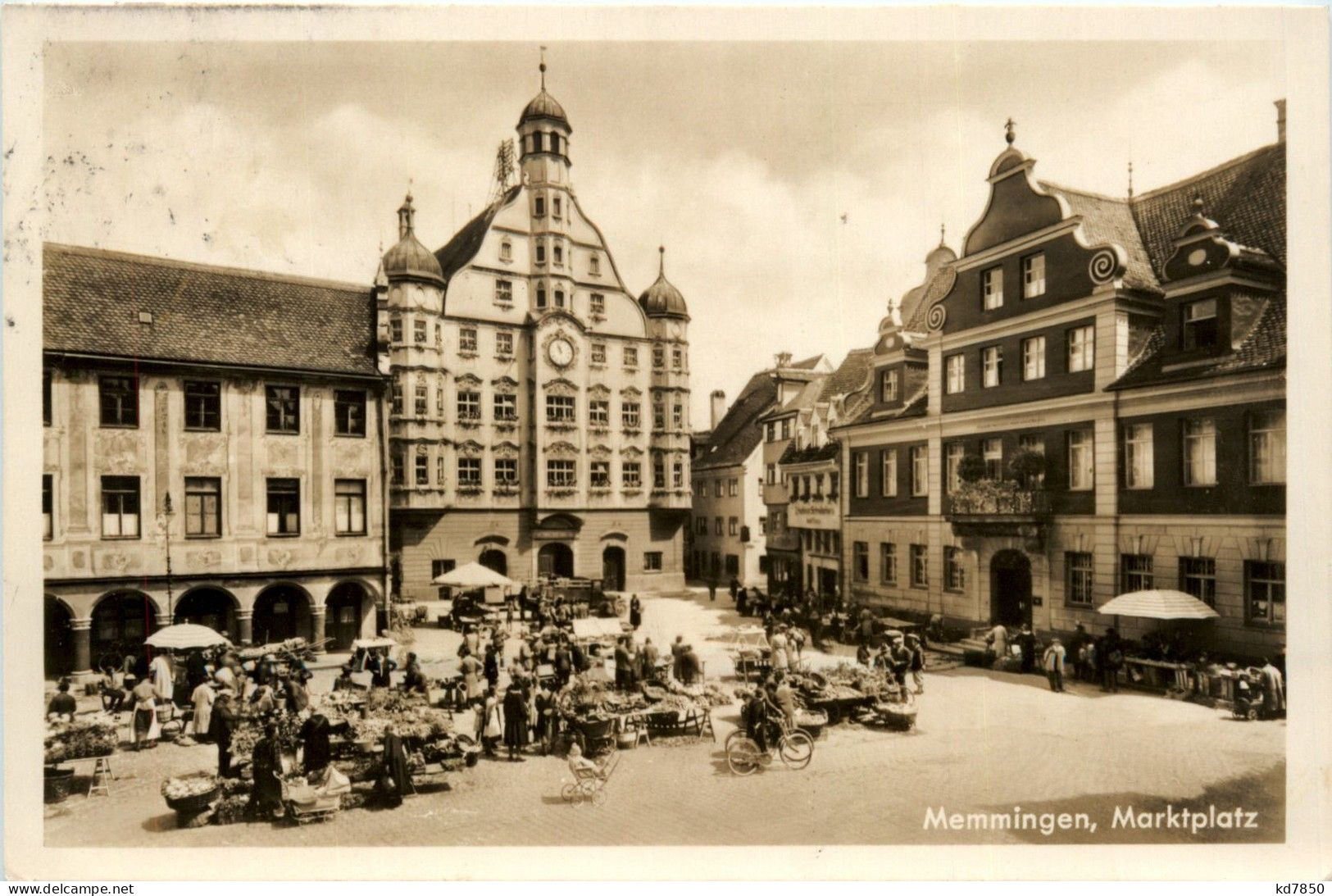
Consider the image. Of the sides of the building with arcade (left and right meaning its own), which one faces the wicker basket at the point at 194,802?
front

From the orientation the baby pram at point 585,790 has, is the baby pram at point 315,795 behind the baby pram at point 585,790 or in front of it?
in front

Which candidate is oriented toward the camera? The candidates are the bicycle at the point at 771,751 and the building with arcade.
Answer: the building with arcade

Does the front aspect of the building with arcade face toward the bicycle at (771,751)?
yes

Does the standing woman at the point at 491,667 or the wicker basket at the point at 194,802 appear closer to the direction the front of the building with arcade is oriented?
the wicker basket

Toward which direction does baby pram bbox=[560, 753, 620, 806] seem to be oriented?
to the viewer's left

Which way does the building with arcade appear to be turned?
toward the camera
